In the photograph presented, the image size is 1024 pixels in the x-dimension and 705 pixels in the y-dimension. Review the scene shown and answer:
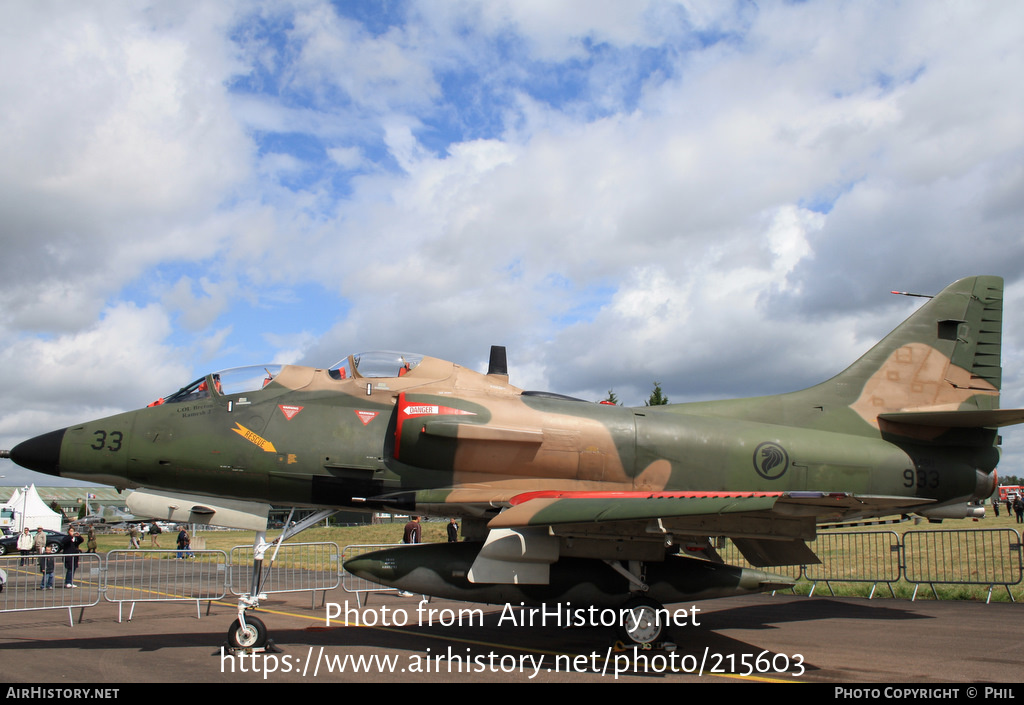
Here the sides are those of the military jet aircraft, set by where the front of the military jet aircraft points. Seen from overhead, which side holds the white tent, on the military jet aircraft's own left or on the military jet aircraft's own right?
on the military jet aircraft's own right

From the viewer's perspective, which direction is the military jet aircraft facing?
to the viewer's left
